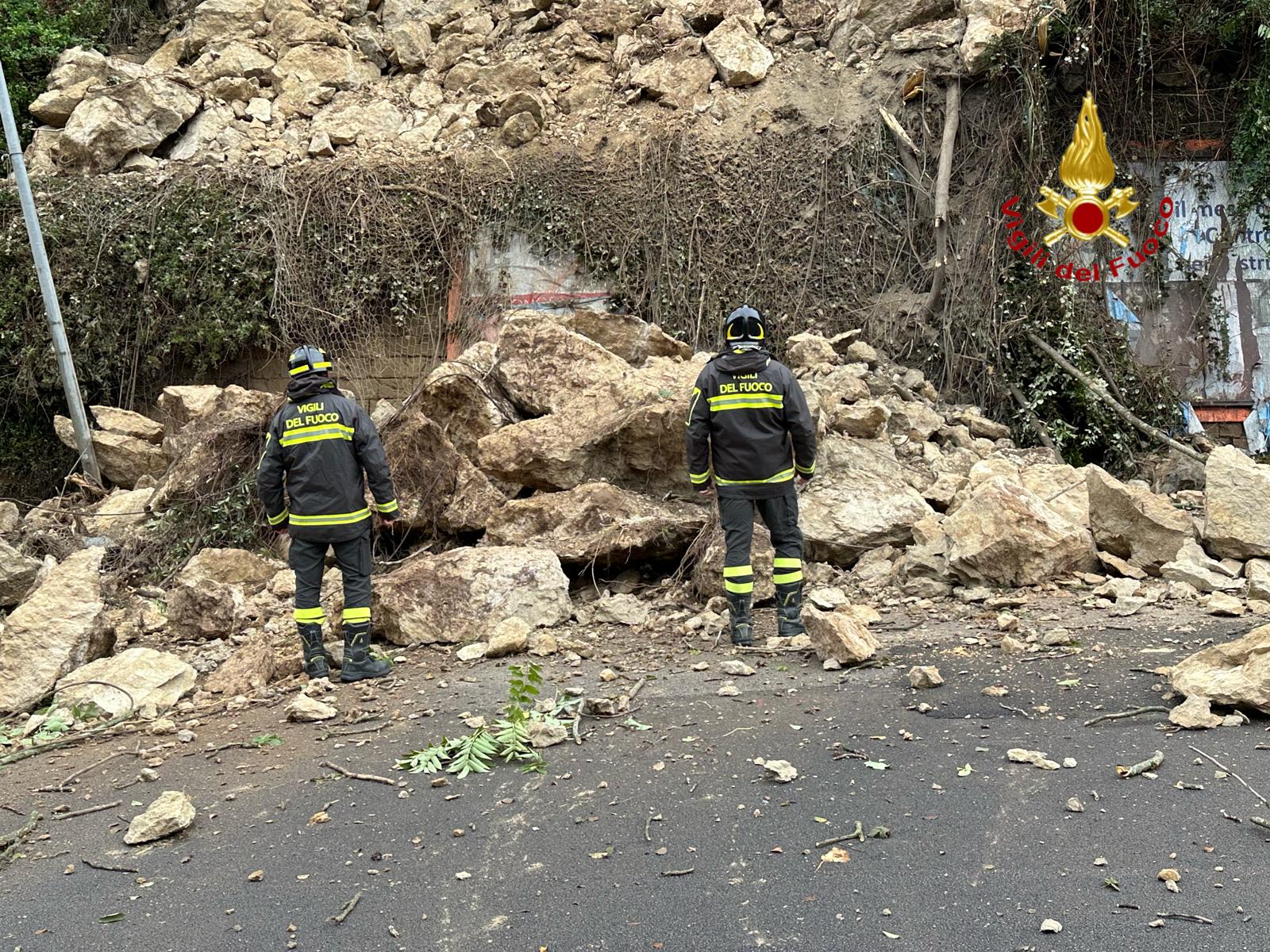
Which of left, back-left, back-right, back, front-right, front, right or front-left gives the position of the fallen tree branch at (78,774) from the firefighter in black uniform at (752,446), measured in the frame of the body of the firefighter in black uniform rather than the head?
back-left

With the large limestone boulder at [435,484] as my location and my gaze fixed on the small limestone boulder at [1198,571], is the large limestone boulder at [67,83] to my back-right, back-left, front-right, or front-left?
back-left

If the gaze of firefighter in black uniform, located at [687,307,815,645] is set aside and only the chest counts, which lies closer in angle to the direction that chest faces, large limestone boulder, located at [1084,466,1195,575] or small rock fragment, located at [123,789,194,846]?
the large limestone boulder

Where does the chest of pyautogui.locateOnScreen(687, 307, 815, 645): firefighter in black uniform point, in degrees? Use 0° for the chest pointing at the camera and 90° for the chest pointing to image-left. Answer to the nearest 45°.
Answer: approximately 180°

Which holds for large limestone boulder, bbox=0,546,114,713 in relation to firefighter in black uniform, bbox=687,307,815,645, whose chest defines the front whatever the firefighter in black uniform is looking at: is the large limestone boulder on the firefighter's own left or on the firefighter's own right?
on the firefighter's own left

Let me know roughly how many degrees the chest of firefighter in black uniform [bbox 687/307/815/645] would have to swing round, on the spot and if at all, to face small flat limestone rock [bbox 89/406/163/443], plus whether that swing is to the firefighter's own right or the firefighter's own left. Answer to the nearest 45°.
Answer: approximately 45° to the firefighter's own left

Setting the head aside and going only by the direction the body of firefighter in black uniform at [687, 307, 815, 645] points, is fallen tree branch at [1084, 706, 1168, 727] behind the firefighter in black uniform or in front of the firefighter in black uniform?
behind

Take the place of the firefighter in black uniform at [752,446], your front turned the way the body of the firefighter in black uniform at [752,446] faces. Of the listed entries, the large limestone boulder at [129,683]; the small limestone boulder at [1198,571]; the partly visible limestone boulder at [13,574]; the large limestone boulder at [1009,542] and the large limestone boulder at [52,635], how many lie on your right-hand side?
2

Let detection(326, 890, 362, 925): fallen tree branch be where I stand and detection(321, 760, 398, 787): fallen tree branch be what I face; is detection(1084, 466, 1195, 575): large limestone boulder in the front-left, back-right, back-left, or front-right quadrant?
front-right

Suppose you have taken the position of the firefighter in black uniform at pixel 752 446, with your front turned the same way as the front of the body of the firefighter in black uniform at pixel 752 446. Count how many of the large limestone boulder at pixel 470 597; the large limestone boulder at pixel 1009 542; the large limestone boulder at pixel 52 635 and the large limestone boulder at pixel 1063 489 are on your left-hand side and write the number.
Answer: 2

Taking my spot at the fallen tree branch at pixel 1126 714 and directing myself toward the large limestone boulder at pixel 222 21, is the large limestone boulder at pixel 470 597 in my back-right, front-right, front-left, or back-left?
front-left

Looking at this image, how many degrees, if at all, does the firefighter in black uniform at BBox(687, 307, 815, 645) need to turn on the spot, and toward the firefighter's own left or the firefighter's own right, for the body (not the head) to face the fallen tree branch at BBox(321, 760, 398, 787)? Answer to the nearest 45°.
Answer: approximately 135° to the firefighter's own left

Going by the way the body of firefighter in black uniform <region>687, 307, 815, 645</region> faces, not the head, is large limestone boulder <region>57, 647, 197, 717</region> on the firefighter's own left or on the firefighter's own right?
on the firefighter's own left

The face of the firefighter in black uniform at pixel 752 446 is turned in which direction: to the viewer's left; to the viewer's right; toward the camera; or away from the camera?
away from the camera

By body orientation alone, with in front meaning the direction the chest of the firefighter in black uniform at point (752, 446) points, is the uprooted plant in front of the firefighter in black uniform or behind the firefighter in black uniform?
behind

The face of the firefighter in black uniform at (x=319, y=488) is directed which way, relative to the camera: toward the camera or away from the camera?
away from the camera

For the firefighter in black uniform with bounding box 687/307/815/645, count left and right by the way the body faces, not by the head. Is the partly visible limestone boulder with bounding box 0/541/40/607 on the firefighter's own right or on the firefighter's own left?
on the firefighter's own left
